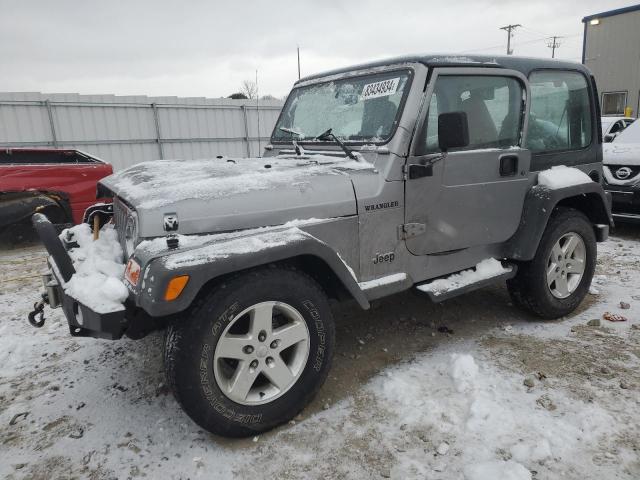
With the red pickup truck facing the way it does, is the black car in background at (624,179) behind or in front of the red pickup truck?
behind

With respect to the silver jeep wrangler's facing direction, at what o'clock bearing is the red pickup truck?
The red pickup truck is roughly at 3 o'clock from the silver jeep wrangler.

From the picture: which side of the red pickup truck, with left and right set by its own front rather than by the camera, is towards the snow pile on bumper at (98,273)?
left

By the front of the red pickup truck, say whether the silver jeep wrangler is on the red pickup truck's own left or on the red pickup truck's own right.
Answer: on the red pickup truck's own left

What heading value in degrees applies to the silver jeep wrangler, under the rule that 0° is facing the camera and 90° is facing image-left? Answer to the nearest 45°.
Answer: approximately 45°

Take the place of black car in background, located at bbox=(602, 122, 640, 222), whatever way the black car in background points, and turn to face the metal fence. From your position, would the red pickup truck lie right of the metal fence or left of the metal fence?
left

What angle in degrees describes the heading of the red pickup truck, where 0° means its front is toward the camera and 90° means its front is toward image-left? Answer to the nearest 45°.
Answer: approximately 90°

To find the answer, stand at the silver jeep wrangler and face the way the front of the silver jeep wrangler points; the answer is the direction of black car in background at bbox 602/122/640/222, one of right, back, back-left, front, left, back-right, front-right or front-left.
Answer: back

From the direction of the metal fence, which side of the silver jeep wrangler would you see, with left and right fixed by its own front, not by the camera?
right
